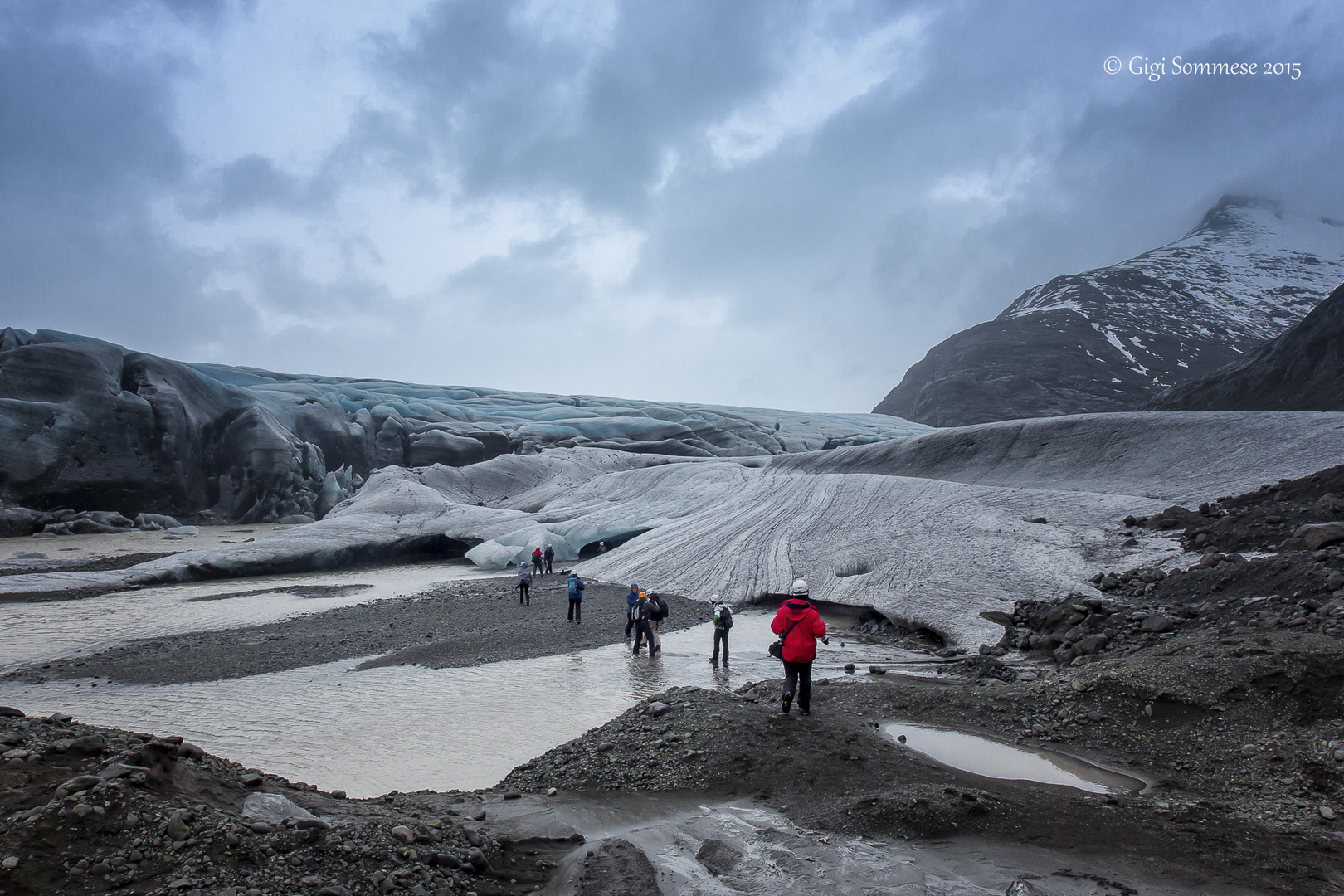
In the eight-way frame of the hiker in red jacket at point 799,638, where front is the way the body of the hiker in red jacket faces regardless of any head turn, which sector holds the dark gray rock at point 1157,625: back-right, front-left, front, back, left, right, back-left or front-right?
front-right

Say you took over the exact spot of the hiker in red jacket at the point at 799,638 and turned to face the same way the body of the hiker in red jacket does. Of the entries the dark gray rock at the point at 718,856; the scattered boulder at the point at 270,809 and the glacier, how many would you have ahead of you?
1

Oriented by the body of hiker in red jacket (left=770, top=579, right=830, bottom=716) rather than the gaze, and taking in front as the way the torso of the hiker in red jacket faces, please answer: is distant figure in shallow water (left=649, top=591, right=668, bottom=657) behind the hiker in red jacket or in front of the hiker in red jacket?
in front

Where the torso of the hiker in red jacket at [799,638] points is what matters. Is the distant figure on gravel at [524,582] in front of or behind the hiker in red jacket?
in front

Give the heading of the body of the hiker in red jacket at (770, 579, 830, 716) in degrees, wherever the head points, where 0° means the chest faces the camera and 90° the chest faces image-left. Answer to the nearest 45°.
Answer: approximately 180°

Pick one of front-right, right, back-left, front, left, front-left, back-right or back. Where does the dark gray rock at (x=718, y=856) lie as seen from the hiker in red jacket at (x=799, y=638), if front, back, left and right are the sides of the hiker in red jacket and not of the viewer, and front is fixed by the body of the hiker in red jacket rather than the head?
back
